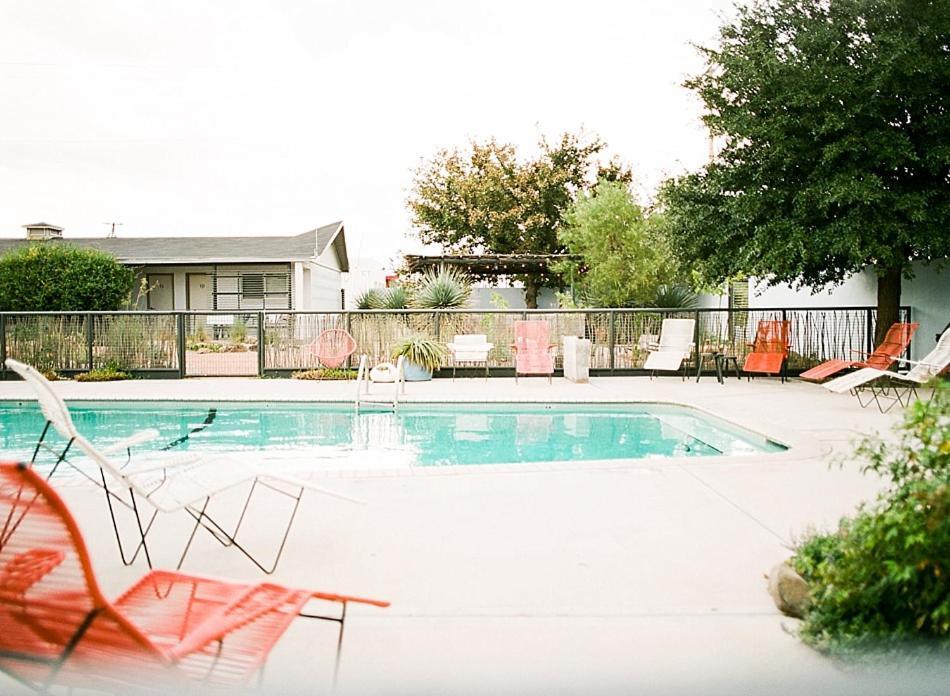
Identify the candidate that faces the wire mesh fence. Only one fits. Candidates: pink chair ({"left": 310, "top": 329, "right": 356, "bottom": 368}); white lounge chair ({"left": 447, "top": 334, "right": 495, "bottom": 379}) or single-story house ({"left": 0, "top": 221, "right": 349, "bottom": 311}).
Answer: the single-story house

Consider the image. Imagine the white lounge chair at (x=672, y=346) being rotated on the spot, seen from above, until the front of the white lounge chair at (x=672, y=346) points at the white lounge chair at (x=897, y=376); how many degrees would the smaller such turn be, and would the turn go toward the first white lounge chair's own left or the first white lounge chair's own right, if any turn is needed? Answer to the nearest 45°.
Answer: approximately 90° to the first white lounge chair's own left

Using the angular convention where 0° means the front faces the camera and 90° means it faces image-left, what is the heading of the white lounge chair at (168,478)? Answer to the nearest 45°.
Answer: approximately 270°

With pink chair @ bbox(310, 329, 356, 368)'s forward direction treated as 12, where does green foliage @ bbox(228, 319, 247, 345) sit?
The green foliage is roughly at 4 o'clock from the pink chair.

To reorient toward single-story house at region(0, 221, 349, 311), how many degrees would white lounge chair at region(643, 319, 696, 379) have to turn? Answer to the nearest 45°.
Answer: approximately 90° to its right

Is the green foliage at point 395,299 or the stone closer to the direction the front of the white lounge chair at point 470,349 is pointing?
the stone

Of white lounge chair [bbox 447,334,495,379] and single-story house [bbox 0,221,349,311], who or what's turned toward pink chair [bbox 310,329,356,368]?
the single-story house

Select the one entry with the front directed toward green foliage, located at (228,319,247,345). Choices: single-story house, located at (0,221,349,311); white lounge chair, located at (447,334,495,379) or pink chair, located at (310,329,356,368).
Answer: the single-story house

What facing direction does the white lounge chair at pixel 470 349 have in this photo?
toward the camera

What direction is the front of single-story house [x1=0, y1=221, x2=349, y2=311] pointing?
toward the camera

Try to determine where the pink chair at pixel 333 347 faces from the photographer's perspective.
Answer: facing the viewer

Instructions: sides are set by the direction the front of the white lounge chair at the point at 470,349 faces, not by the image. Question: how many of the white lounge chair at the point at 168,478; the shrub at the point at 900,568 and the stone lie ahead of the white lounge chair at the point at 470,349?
3

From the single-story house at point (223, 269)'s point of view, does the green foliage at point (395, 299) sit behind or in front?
in front

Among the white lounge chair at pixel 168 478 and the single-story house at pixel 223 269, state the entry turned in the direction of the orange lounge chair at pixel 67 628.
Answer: the single-story house
